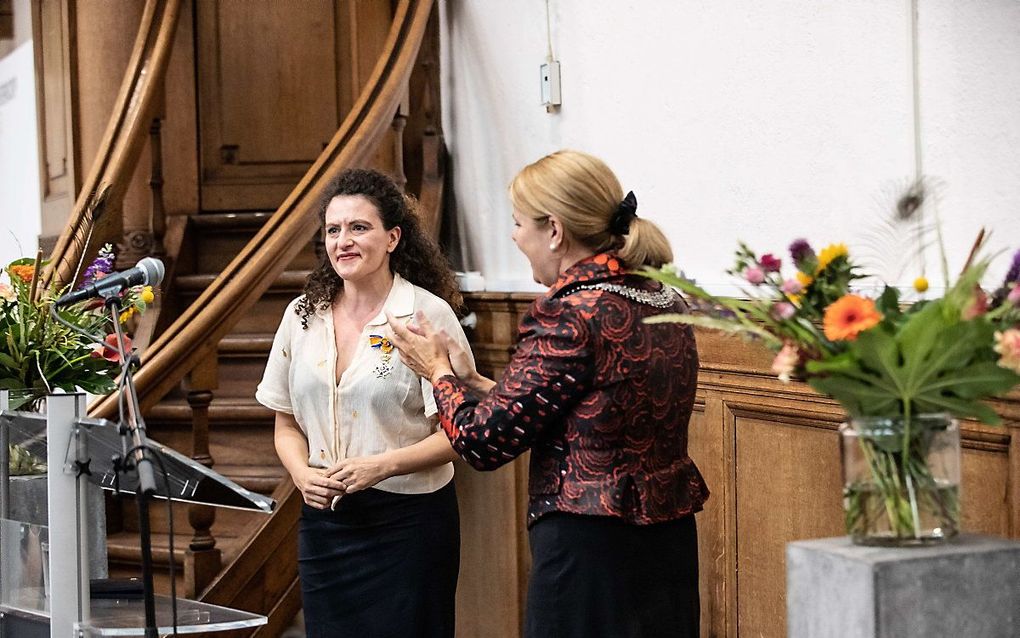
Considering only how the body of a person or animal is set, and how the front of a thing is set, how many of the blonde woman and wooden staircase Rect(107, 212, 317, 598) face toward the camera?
1

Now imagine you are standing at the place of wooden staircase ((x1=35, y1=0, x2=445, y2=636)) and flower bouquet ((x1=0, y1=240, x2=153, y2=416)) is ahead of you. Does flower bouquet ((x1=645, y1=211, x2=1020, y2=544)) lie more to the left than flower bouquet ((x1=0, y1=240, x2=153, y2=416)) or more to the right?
left

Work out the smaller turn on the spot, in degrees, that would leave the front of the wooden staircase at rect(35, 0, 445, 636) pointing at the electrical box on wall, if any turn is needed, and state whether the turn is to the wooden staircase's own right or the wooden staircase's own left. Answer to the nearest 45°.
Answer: approximately 45° to the wooden staircase's own left

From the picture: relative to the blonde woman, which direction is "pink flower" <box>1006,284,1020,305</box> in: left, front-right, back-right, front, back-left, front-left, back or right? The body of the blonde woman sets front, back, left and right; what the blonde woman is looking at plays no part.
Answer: back

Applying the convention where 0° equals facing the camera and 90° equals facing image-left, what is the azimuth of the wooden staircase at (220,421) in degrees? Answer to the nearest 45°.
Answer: approximately 0°

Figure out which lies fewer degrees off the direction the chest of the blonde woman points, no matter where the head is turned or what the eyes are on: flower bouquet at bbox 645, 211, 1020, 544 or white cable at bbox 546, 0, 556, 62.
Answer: the white cable

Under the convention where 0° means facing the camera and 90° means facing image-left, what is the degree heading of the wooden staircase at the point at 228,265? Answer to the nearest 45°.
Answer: approximately 0°

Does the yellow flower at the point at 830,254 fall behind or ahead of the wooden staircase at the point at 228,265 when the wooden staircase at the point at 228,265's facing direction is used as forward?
ahead

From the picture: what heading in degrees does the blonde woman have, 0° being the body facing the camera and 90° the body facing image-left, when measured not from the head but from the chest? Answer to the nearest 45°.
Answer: approximately 135°

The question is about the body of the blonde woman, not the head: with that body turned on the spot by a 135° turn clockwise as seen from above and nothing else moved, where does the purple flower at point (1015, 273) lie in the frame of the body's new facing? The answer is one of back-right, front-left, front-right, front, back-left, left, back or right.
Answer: front-right

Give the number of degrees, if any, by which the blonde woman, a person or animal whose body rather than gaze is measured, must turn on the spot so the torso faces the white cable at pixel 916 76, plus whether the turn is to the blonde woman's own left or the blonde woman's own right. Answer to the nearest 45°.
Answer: approximately 135° to the blonde woman's own right

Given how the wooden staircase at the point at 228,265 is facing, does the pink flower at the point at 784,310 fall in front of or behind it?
in front
